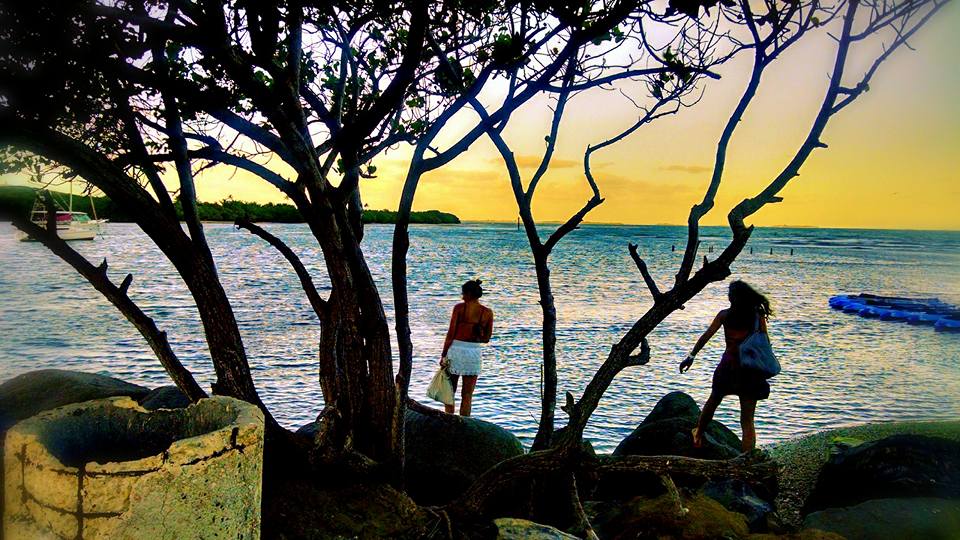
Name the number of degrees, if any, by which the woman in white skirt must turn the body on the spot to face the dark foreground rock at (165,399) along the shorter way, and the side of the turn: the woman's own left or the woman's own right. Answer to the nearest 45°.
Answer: approximately 90° to the woman's own left

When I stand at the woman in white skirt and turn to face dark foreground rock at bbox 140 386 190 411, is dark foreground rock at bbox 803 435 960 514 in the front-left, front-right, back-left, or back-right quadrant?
back-left

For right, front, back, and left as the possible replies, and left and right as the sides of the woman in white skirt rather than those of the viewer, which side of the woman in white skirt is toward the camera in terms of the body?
back

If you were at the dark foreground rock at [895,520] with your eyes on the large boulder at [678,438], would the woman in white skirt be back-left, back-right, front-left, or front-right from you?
front-left

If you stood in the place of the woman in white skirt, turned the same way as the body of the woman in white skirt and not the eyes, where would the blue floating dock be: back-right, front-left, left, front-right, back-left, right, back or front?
front-right

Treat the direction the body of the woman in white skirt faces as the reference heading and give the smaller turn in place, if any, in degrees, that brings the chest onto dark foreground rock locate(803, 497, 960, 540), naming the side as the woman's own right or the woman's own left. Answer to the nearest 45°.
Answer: approximately 135° to the woman's own right

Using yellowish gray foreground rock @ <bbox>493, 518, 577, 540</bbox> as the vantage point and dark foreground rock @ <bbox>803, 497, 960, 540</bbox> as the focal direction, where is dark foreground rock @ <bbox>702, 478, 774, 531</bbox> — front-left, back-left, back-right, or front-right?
front-left

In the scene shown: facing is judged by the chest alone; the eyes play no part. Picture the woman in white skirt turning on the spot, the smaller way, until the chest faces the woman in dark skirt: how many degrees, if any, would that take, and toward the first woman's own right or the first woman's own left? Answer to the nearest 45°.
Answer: approximately 135° to the first woman's own right

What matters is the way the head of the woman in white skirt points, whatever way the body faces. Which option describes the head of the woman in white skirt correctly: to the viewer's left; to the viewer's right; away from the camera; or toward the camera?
away from the camera

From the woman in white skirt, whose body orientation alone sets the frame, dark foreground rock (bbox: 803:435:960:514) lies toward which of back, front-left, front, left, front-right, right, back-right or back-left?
back-right

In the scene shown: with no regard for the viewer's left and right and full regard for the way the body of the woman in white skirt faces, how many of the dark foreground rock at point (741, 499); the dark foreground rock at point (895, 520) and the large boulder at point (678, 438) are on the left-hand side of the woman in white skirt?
0

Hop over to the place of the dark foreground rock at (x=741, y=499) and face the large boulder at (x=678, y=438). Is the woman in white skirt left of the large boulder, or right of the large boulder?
left
